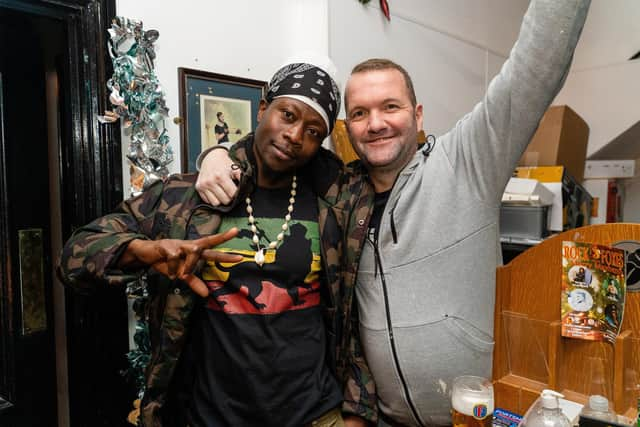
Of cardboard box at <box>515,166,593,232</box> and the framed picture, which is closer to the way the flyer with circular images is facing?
the framed picture

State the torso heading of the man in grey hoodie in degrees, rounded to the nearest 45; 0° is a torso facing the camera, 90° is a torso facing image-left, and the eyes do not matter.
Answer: approximately 45°

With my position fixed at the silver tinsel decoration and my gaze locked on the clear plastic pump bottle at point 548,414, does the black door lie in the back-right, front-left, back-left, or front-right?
back-right

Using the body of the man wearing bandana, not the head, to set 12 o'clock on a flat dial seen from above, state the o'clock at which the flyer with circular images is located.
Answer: The flyer with circular images is roughly at 10 o'clock from the man wearing bandana.

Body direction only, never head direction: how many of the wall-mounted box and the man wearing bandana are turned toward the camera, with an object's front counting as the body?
2

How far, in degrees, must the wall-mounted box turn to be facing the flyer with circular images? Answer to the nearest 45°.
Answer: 0° — it already faces it

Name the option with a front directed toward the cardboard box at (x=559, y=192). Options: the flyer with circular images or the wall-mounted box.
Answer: the wall-mounted box

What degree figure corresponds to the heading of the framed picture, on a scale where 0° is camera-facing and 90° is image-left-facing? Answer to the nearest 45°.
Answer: approximately 315°

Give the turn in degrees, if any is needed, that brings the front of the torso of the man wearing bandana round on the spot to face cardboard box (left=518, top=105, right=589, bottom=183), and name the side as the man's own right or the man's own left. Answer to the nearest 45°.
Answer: approximately 135° to the man's own left

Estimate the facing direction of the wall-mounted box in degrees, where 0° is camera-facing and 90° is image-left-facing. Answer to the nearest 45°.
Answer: approximately 0°
